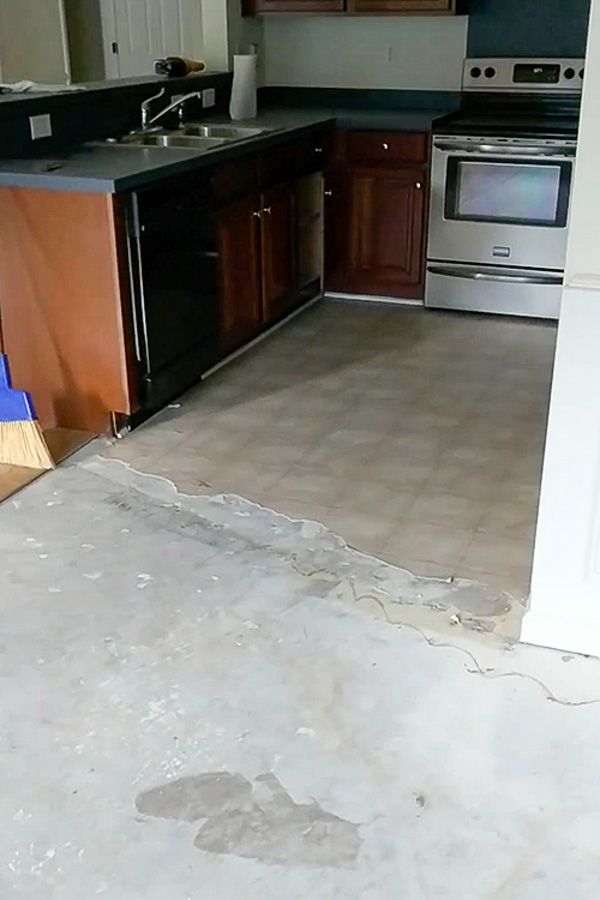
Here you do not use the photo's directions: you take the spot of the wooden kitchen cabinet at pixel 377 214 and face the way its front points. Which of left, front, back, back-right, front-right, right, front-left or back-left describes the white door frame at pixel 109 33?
back-right

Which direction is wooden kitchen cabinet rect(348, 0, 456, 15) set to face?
toward the camera

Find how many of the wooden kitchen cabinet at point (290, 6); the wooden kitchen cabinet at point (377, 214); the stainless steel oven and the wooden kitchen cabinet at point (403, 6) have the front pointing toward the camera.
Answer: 4

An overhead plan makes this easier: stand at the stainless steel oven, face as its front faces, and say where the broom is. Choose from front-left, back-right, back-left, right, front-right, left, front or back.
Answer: front-right

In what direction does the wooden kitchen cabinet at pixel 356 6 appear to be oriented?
toward the camera

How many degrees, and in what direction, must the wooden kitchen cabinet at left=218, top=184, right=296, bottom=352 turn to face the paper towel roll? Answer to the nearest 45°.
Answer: approximately 135° to its left

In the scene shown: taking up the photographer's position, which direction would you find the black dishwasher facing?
facing the viewer and to the right of the viewer

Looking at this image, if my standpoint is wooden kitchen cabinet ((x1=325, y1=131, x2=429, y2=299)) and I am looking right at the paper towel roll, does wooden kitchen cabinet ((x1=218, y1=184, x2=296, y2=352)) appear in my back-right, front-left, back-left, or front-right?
front-left

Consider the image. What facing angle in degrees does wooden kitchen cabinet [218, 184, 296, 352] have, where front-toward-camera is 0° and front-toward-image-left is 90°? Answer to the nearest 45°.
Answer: approximately 315°

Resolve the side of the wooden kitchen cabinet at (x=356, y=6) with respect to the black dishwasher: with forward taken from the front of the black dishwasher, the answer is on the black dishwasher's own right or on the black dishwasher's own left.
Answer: on the black dishwasher's own left

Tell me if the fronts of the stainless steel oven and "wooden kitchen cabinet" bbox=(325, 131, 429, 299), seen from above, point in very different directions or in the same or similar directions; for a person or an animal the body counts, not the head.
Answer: same or similar directions

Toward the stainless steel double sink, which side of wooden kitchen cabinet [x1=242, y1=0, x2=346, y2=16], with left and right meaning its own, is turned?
front

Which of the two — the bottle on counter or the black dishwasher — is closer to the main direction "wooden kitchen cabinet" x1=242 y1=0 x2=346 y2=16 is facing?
the black dishwasher

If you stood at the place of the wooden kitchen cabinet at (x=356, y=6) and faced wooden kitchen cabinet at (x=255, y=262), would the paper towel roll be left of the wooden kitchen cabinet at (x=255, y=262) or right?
right

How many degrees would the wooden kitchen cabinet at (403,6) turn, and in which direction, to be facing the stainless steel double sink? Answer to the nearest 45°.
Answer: approximately 45° to its right

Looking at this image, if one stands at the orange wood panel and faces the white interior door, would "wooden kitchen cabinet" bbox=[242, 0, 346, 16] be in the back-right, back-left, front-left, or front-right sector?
front-right

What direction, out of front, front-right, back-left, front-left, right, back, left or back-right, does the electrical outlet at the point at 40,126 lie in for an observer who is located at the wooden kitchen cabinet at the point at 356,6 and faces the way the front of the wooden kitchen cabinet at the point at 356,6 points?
front-right
